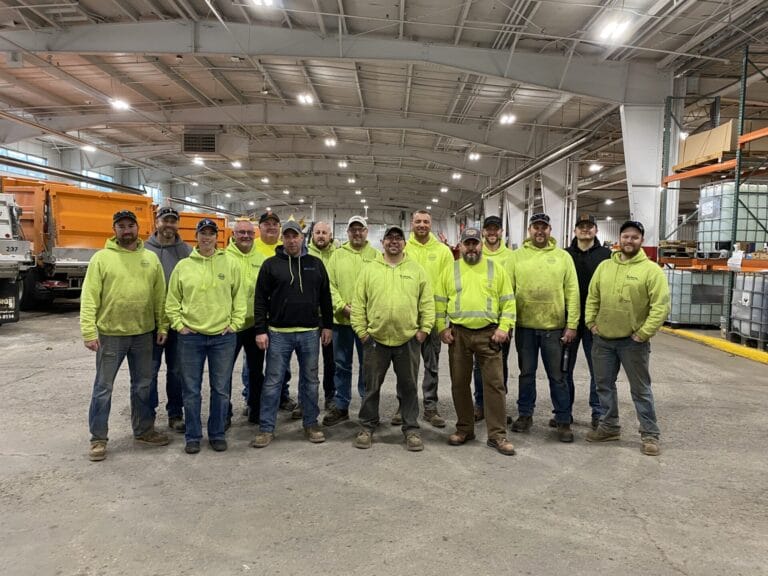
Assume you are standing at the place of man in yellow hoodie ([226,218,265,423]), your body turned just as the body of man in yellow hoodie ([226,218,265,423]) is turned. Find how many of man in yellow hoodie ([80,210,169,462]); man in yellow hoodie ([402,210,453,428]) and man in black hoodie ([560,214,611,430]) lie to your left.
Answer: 2

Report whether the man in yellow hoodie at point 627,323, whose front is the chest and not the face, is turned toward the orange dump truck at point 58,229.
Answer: no

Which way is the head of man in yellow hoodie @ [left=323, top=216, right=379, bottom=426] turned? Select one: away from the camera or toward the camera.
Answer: toward the camera

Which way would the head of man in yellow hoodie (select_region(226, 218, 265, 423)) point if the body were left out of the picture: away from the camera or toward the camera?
toward the camera

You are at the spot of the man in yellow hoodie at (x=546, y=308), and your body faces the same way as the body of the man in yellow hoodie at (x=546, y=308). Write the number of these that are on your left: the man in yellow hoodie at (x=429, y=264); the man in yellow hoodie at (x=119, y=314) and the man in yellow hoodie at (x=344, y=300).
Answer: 0

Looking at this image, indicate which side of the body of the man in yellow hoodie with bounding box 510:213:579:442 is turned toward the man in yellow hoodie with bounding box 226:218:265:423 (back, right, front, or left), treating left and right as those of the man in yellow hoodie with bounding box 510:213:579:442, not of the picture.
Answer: right

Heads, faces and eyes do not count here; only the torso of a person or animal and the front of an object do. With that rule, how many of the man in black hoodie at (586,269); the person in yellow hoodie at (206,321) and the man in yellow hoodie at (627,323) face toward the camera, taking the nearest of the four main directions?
3

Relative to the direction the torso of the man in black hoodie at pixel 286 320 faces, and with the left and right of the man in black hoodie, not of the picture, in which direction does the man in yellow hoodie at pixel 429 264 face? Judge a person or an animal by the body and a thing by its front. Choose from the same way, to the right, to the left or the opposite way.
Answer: the same way

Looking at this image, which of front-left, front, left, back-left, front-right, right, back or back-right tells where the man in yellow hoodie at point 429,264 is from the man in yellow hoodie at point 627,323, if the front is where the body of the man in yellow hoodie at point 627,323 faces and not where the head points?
right

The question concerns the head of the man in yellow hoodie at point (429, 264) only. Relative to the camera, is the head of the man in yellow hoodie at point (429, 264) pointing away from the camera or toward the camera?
toward the camera

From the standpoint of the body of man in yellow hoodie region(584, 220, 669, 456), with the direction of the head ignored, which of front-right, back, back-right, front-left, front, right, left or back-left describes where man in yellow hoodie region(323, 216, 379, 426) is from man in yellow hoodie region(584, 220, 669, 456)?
right

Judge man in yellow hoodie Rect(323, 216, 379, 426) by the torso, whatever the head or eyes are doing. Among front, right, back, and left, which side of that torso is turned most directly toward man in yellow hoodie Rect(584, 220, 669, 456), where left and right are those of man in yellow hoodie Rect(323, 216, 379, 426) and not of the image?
left

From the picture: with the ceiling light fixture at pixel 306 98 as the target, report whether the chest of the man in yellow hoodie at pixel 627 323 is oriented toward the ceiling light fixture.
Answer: no

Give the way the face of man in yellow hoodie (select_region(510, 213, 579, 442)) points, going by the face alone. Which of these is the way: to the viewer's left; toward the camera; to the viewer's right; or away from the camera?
toward the camera

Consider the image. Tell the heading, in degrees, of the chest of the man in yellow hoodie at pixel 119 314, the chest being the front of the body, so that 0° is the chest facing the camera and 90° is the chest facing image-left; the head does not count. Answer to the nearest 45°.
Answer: approximately 0°

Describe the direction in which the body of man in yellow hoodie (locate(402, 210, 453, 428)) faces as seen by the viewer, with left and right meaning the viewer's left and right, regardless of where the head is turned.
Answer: facing the viewer

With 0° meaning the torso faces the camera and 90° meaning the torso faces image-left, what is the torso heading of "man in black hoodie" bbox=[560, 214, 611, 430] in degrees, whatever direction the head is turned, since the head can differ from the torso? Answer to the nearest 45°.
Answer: approximately 0°

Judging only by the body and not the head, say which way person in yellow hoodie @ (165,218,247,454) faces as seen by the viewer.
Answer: toward the camera

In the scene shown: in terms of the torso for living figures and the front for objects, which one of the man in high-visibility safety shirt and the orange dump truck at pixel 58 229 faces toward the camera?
the man in high-visibility safety shirt

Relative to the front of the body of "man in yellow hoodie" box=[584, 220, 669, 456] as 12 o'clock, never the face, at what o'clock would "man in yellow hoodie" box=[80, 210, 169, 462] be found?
"man in yellow hoodie" box=[80, 210, 169, 462] is roughly at 2 o'clock from "man in yellow hoodie" box=[584, 220, 669, 456].

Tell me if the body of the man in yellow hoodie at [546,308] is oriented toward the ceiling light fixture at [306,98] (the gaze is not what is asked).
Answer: no
